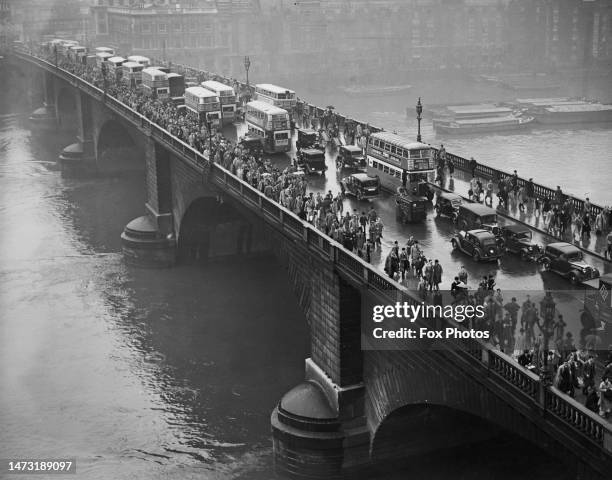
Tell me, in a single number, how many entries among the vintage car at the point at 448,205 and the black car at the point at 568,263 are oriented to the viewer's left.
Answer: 0

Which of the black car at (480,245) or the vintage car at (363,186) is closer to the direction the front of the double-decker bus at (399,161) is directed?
the black car

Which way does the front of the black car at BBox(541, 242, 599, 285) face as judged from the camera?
facing the viewer and to the right of the viewer

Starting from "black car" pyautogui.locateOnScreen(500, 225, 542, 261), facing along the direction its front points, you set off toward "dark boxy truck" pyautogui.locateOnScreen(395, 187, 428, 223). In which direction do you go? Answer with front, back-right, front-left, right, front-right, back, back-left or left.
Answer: back

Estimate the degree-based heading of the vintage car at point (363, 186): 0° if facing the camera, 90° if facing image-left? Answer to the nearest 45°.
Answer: approximately 135°

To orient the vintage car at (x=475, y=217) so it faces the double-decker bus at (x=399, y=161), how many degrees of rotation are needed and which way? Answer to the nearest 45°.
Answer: approximately 180°

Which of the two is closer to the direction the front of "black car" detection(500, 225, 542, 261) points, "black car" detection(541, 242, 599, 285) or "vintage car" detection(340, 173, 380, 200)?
the black car

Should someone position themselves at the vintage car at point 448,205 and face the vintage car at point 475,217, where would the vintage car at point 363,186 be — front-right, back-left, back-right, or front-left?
back-right

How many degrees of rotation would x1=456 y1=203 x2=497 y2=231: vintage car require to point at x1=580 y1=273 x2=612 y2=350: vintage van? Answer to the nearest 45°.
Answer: approximately 45° to its right

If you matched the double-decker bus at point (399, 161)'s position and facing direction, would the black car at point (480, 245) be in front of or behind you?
in front

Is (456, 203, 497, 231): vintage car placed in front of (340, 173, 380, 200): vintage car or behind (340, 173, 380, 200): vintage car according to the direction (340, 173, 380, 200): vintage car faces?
behind
